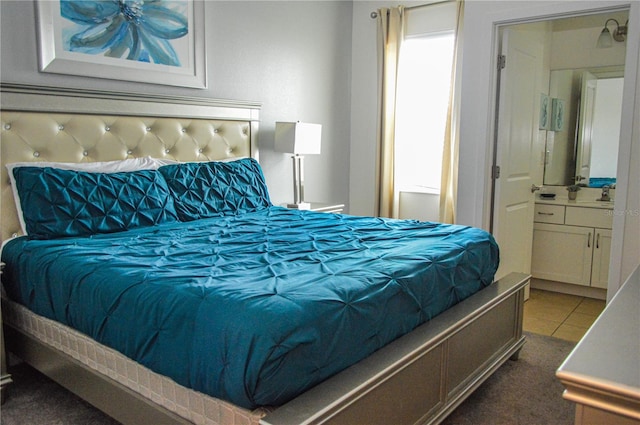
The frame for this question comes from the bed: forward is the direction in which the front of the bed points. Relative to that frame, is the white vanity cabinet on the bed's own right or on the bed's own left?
on the bed's own left

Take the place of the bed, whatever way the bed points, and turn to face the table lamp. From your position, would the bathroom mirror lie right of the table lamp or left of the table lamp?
right

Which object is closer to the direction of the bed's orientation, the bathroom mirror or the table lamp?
the bathroom mirror

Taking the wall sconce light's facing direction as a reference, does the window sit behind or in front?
in front

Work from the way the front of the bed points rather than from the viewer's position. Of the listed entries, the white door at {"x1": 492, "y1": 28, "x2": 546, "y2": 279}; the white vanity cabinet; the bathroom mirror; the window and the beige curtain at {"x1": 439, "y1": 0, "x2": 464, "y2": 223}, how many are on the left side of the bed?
5

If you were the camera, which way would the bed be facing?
facing the viewer and to the right of the viewer

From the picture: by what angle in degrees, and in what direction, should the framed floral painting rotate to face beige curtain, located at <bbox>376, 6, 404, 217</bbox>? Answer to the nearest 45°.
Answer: approximately 45° to its left

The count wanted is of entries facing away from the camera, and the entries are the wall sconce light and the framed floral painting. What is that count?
0

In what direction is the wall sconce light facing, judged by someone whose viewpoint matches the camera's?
facing the viewer and to the left of the viewer

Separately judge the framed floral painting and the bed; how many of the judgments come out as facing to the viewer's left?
0

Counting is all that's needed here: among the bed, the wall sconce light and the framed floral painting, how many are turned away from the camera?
0

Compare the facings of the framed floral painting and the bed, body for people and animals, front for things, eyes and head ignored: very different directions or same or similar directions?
same or similar directions

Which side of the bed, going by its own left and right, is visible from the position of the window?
left
